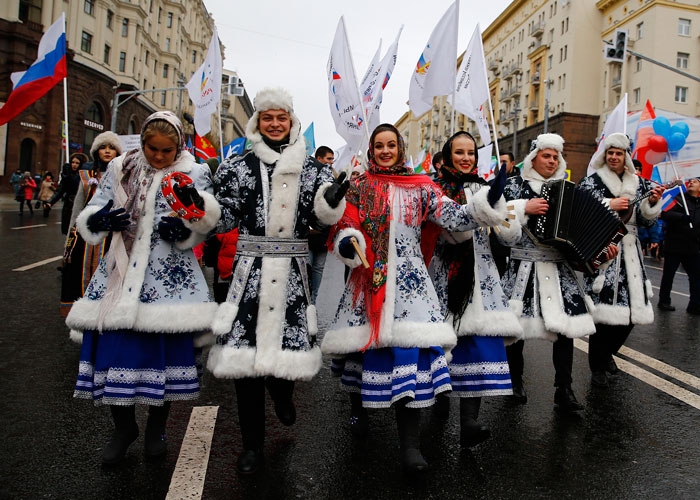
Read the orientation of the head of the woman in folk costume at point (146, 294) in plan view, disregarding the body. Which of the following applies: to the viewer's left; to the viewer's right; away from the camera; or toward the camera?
toward the camera

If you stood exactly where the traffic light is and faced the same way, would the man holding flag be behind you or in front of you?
in front

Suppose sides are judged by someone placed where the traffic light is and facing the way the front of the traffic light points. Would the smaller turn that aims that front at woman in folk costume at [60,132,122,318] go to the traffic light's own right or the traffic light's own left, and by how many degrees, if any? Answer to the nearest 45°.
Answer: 0° — it already faces them

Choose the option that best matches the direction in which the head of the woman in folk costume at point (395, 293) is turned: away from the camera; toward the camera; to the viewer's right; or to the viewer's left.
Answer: toward the camera

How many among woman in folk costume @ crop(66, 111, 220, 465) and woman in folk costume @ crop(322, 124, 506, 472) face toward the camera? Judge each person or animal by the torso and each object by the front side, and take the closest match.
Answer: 2

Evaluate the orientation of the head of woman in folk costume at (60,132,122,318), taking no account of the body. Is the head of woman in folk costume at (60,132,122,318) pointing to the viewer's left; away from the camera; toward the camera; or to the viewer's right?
toward the camera

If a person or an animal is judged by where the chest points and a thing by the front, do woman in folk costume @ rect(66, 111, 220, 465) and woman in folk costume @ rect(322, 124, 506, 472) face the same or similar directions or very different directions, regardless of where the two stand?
same or similar directions

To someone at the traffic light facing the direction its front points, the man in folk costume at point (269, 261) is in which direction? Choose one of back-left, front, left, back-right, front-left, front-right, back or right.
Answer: front

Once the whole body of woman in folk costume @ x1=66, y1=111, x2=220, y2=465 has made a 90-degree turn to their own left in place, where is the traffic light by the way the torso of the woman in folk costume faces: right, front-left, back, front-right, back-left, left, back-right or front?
front-left

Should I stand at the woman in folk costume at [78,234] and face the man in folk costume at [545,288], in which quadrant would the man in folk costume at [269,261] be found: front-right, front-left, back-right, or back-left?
front-right

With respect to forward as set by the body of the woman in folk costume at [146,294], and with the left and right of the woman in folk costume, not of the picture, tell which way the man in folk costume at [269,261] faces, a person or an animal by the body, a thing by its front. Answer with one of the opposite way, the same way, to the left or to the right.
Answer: the same way

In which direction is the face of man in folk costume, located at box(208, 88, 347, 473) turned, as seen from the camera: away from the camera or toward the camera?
toward the camera

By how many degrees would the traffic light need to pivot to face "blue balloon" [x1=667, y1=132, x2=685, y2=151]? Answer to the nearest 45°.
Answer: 0° — it already faces it

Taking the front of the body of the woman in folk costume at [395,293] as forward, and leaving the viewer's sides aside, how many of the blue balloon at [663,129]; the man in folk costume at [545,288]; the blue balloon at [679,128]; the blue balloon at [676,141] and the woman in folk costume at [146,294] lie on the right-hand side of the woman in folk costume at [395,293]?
1

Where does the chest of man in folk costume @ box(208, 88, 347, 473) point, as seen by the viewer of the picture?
toward the camera

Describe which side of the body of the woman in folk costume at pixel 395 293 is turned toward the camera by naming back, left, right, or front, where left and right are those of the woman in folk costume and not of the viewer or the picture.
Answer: front

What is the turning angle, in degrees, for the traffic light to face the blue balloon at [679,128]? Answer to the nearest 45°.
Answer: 0° — it already faces it

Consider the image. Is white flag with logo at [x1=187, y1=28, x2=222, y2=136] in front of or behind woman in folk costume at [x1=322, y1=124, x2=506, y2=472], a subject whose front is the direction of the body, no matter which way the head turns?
behind
